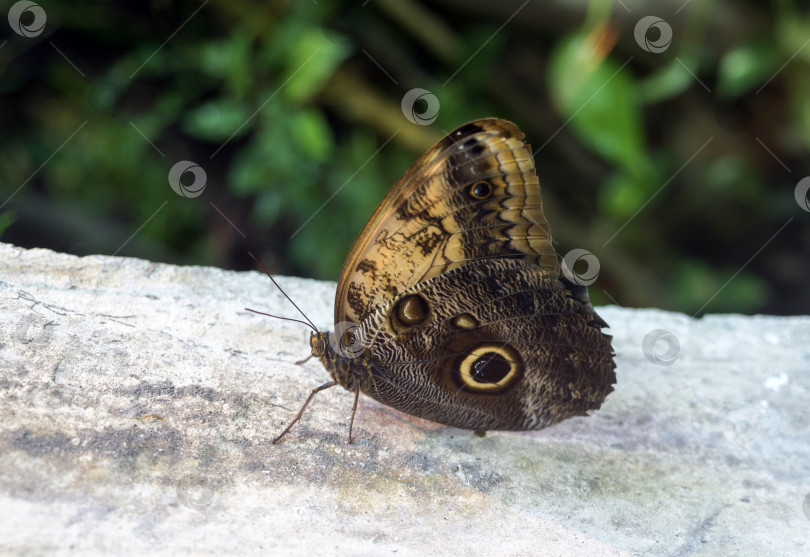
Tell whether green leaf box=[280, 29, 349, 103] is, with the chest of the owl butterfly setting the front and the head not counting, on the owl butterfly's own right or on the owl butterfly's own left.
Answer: on the owl butterfly's own right

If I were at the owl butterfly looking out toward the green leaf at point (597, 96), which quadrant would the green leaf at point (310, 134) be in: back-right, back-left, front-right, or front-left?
front-left

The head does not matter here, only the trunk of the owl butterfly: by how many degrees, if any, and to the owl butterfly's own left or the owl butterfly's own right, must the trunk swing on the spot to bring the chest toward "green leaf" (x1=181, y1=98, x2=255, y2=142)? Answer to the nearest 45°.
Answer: approximately 45° to the owl butterfly's own right

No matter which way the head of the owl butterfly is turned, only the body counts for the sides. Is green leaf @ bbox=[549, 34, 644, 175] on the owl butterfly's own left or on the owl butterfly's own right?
on the owl butterfly's own right

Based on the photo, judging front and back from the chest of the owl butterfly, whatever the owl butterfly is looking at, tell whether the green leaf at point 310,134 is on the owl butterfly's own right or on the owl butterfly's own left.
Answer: on the owl butterfly's own right

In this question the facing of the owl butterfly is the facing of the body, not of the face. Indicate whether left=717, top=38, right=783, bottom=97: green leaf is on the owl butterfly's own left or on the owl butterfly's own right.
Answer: on the owl butterfly's own right

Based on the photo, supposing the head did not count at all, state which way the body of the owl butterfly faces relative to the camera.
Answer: to the viewer's left

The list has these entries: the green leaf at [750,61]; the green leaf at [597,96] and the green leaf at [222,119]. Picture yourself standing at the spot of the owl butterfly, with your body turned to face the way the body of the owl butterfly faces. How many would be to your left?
0

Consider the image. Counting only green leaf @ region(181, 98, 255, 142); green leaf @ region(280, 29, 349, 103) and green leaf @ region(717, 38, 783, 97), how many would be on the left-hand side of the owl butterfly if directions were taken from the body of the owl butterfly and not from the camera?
0

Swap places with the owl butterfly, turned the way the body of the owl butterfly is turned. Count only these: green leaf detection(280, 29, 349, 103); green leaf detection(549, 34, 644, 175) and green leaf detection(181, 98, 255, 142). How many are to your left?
0
